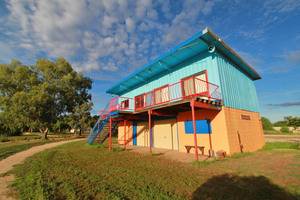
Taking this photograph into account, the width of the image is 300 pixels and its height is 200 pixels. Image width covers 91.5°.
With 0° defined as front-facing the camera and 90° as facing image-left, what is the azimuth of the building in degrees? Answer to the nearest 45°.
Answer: approximately 45°

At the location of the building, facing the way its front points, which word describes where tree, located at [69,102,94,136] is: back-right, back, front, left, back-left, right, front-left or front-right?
right

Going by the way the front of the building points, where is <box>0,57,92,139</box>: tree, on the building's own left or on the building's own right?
on the building's own right
